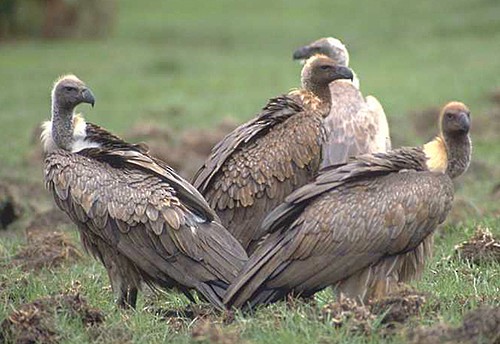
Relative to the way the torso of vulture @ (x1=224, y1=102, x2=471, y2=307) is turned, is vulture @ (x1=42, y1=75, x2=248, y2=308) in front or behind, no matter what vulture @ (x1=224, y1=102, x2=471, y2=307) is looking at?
behind

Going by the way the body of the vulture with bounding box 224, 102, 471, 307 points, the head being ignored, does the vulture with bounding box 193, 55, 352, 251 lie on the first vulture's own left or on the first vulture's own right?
on the first vulture's own left

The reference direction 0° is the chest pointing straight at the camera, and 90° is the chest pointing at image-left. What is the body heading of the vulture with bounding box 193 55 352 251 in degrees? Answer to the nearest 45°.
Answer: approximately 270°

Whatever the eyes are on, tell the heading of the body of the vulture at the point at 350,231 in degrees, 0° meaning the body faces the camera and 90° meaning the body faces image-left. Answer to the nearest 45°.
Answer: approximately 270°

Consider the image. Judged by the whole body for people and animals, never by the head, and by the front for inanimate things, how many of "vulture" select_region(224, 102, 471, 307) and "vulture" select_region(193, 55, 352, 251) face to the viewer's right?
2

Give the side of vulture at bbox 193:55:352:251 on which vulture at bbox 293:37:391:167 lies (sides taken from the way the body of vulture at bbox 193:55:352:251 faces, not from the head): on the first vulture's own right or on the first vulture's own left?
on the first vulture's own left

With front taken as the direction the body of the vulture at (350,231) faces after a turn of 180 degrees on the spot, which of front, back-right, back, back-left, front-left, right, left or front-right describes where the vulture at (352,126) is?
right
